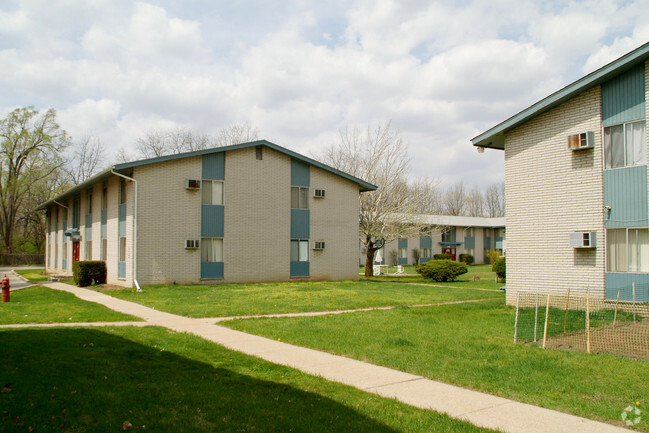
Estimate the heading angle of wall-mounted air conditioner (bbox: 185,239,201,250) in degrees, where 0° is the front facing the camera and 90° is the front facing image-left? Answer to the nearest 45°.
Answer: approximately 0°

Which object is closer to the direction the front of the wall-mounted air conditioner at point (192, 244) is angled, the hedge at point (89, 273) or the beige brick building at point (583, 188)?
the beige brick building

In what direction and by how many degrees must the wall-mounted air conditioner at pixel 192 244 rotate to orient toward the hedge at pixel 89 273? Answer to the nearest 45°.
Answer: approximately 135° to its right

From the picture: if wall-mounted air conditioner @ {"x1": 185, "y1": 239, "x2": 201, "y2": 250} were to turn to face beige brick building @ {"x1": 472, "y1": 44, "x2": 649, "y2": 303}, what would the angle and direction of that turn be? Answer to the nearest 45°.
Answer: approximately 45° to its left
